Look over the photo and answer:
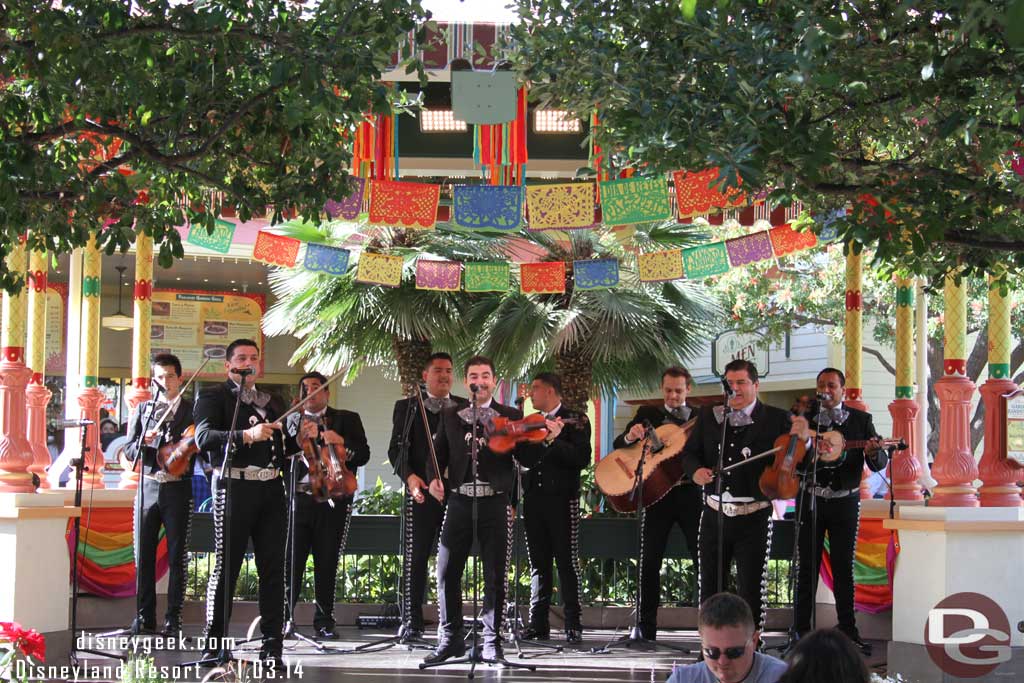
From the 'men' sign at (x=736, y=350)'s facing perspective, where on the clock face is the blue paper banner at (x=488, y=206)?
The blue paper banner is roughly at 12 o'clock from the 'men' sign.

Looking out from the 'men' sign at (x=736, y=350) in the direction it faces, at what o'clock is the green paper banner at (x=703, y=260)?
The green paper banner is roughly at 12 o'clock from the 'men' sign.

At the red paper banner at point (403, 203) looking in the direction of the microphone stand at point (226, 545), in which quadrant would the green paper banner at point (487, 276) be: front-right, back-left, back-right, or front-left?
back-left

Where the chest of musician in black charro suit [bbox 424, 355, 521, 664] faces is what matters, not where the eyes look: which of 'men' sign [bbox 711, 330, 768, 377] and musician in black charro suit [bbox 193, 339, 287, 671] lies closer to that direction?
the musician in black charro suit

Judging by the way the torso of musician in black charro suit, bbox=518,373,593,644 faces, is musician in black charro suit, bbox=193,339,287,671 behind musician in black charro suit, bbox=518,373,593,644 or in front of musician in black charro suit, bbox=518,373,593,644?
in front

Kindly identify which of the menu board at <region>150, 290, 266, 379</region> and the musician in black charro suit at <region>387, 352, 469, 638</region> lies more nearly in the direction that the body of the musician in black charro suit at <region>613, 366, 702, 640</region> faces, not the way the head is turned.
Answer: the musician in black charro suit

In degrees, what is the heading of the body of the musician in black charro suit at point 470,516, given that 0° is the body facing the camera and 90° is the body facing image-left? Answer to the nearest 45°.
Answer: approximately 0°

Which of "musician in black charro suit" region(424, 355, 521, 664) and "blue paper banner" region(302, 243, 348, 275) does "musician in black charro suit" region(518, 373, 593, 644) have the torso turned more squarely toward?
the musician in black charro suit

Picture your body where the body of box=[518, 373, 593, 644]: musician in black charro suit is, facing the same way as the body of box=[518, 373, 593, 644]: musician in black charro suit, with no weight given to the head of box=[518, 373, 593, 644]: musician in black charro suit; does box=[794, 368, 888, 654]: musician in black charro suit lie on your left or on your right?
on your left

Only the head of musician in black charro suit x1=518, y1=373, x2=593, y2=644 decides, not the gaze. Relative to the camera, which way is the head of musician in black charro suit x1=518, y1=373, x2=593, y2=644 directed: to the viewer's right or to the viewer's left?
to the viewer's left

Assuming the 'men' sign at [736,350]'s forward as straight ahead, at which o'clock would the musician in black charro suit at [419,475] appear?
The musician in black charro suit is roughly at 12 o'clock from the 'men' sign.
